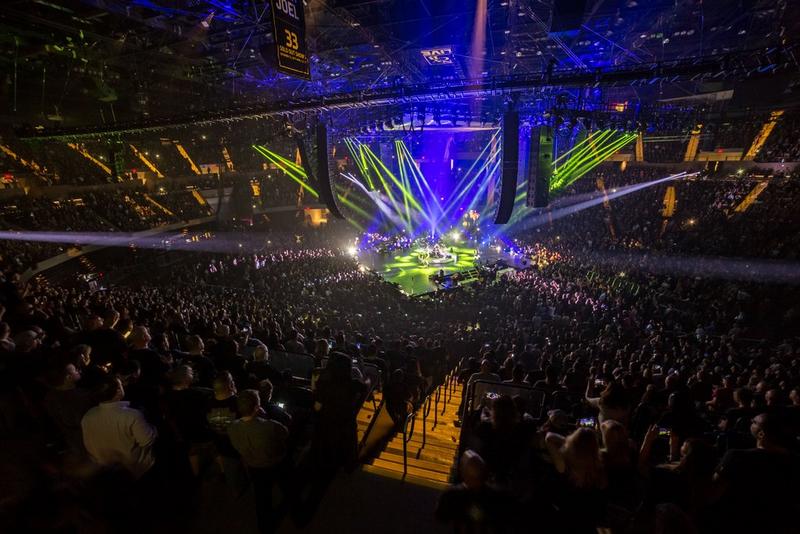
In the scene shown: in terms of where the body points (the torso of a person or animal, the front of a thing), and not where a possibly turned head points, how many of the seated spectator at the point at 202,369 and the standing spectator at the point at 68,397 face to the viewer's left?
0

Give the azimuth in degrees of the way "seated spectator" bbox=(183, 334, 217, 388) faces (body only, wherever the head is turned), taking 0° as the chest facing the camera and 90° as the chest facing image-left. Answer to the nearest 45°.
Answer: approximately 225°

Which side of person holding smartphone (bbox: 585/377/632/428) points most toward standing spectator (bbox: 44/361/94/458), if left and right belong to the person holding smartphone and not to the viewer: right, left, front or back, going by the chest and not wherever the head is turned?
left

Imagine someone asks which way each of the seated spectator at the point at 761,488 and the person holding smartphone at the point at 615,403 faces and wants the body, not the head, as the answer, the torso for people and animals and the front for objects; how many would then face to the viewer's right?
0

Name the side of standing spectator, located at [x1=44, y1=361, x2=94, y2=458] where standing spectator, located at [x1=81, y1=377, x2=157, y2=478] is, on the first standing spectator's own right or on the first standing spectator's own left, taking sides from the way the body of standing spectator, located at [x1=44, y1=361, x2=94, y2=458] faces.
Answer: on the first standing spectator's own right

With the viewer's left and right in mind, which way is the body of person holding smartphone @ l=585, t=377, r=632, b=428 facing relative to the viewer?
facing away from the viewer and to the left of the viewer

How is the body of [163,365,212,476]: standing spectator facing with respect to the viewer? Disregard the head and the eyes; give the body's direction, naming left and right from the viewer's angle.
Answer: facing away from the viewer and to the right of the viewer

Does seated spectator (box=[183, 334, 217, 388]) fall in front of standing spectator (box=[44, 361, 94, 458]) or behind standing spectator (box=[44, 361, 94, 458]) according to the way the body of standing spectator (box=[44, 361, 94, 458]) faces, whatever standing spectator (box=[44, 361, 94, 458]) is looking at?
in front

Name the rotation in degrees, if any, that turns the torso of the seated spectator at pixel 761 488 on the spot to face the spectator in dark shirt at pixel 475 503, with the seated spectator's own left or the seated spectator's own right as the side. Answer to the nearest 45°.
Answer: approximately 90° to the seated spectator's own left

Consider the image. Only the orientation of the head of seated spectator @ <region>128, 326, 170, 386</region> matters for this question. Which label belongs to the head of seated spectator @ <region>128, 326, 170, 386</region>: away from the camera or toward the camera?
away from the camera

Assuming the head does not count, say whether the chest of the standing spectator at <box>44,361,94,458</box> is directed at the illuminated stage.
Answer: yes

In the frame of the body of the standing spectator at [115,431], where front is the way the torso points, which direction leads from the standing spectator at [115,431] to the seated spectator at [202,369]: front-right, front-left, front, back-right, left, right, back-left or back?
front

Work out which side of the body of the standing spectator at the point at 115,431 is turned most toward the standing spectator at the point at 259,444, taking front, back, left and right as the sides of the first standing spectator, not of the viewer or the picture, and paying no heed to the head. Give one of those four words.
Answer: right

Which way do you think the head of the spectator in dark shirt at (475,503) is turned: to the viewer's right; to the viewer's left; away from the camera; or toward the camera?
away from the camera

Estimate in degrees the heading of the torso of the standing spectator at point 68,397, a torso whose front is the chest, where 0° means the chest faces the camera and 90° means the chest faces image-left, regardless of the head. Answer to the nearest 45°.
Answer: approximately 225°

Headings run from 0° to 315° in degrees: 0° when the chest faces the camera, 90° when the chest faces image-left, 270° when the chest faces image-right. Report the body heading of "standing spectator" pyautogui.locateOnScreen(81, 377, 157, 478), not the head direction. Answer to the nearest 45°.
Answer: approximately 225°

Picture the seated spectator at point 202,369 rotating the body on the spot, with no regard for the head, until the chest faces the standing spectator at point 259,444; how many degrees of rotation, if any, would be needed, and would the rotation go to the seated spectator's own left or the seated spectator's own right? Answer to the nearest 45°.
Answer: approximately 135° to the seated spectator's own right

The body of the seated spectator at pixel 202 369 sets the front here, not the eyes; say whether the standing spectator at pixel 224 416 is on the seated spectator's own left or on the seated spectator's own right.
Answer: on the seated spectator's own right
